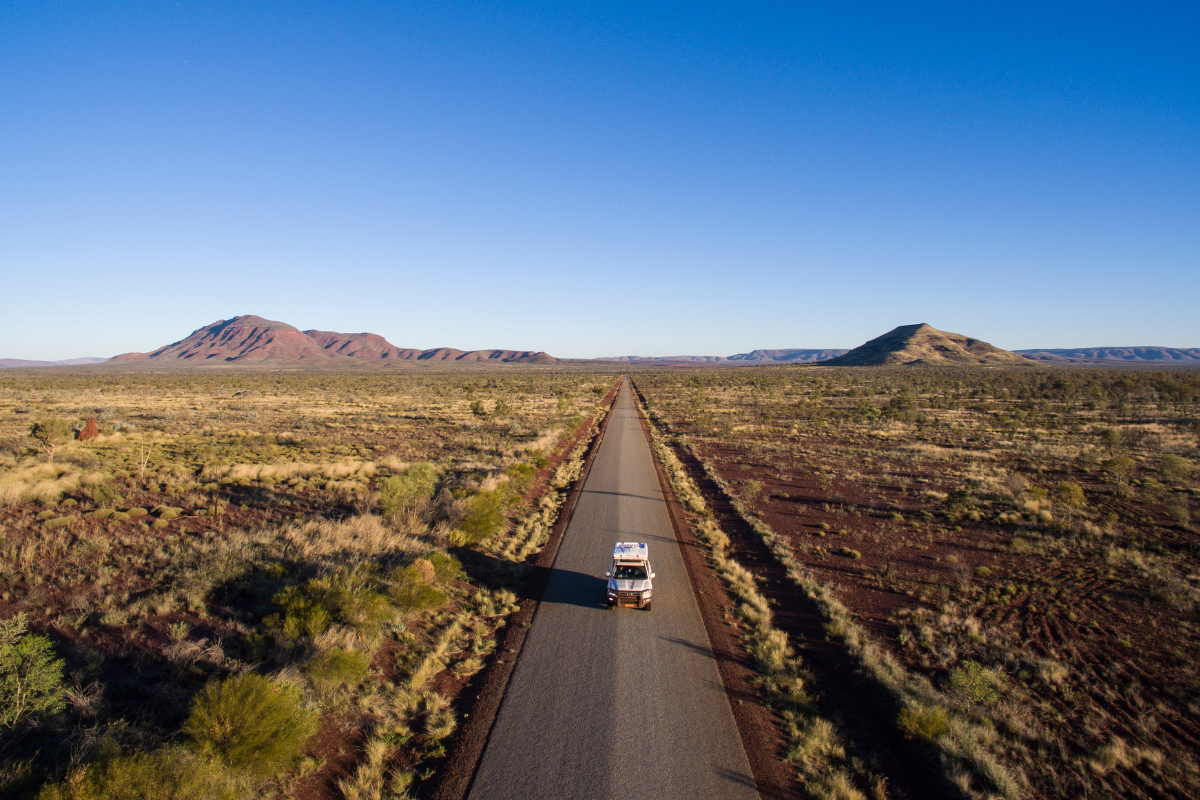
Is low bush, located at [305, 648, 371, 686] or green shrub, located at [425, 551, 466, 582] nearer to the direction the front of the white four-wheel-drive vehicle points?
the low bush

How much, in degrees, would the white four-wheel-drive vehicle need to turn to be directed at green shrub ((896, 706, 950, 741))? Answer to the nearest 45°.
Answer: approximately 45° to its left

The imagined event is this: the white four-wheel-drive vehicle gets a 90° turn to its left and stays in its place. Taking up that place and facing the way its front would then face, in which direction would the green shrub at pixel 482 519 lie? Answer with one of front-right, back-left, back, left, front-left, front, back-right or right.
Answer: back-left

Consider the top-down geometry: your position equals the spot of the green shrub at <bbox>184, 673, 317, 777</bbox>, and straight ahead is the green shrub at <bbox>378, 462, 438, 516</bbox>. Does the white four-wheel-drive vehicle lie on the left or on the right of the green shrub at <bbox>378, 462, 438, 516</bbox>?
right

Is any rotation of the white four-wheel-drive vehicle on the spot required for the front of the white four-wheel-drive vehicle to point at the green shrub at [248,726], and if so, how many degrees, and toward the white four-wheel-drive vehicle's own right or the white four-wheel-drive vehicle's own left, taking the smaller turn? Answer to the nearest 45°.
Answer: approximately 45° to the white four-wheel-drive vehicle's own right

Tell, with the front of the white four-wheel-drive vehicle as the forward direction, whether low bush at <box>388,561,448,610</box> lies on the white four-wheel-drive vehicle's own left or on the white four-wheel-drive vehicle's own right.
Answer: on the white four-wheel-drive vehicle's own right

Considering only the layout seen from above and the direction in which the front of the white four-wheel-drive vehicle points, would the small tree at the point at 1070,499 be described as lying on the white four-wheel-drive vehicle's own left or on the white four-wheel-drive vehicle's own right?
on the white four-wheel-drive vehicle's own left

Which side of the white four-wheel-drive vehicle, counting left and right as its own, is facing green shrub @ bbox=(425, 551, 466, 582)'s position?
right

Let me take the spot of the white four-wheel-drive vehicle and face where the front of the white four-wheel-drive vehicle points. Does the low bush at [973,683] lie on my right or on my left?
on my left

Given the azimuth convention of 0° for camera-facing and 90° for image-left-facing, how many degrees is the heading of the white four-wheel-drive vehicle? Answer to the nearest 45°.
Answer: approximately 0°

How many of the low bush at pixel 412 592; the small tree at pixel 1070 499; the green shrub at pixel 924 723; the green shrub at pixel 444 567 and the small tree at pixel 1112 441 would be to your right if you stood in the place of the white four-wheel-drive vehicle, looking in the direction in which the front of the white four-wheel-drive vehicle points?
2

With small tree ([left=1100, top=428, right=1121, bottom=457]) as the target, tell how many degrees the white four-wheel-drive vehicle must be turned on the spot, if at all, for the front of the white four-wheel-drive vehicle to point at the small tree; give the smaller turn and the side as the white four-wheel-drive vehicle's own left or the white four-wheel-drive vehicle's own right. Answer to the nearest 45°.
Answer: approximately 135° to the white four-wheel-drive vehicle's own left
